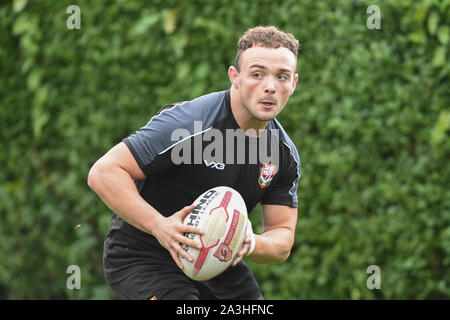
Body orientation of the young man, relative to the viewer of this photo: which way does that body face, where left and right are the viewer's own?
facing the viewer and to the right of the viewer
